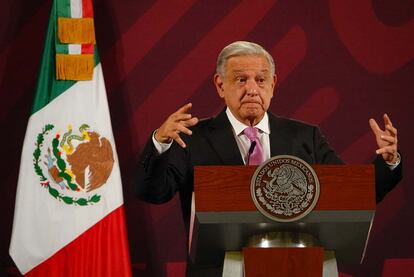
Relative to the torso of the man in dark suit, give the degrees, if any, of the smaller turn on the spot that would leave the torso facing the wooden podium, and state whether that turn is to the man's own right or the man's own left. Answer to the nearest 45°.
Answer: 0° — they already face it

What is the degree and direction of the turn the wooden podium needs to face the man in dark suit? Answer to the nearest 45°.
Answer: approximately 180°

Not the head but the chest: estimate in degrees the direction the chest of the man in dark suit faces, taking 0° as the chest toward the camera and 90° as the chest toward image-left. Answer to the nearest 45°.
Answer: approximately 0°

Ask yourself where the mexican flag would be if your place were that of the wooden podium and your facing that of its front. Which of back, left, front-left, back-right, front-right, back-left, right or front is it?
back-right

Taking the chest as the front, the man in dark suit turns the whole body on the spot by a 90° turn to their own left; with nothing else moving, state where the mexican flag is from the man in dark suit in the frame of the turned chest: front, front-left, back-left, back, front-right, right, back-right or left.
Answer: back-left

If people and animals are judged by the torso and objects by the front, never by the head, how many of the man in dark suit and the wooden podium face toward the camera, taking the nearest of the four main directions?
2

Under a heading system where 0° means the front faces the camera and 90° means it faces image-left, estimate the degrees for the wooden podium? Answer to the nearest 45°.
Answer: approximately 0°
